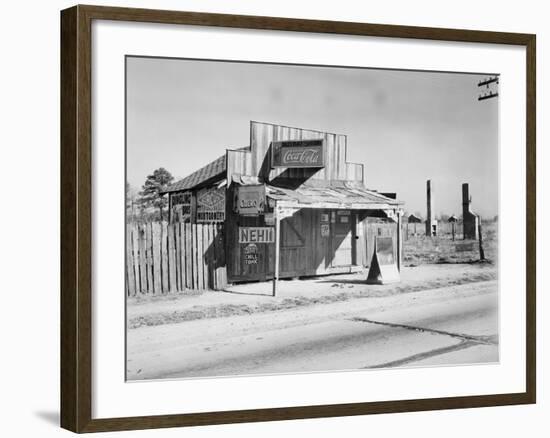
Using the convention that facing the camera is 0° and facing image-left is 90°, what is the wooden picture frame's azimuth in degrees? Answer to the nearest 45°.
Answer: approximately 315°
